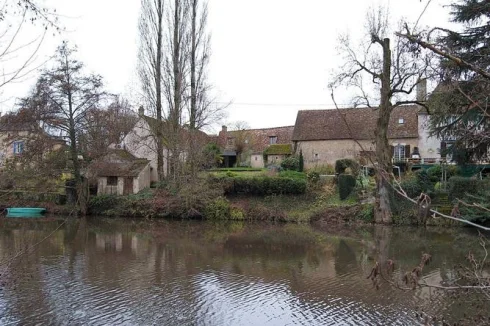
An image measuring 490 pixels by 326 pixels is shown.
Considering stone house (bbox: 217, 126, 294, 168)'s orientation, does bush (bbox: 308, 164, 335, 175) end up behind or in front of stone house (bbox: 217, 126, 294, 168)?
in front

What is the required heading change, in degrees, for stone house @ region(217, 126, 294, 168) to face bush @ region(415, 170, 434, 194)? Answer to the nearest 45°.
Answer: approximately 45° to its left

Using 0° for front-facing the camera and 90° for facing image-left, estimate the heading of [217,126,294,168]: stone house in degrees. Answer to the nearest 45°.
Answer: approximately 0°

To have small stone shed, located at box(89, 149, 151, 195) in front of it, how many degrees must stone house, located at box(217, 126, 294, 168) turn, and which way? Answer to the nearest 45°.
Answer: approximately 45° to its right

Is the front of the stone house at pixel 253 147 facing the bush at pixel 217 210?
yes

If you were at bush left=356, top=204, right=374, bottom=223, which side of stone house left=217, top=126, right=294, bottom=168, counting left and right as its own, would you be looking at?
front

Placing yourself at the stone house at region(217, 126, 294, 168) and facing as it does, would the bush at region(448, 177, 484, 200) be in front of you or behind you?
in front

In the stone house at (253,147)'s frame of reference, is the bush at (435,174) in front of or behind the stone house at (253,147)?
in front

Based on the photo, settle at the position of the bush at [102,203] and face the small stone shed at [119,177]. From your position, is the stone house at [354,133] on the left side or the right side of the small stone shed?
right

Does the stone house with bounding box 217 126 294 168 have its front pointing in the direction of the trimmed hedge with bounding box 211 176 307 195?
yes
